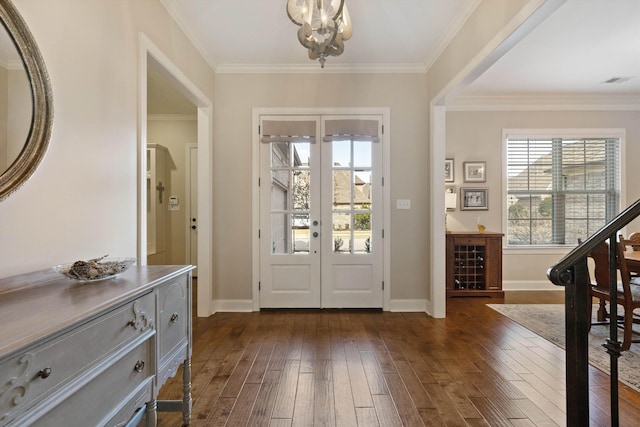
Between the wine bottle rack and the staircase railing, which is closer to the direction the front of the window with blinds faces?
the staircase railing

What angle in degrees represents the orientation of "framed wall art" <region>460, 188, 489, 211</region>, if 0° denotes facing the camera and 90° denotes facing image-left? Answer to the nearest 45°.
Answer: approximately 0°

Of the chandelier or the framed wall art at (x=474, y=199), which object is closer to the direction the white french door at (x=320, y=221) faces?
the chandelier

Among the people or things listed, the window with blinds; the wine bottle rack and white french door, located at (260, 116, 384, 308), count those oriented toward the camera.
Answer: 3

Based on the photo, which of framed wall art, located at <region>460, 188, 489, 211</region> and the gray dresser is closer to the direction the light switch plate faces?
the gray dresser

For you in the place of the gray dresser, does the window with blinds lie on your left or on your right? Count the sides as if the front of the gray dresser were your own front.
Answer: on your left

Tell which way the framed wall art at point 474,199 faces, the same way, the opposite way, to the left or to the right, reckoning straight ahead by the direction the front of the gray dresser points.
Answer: to the right

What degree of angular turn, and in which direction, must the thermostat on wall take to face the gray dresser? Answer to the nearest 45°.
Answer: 0° — it already faces it

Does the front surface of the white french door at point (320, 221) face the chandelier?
yes

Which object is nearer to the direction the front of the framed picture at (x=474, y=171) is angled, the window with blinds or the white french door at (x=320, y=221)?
the white french door

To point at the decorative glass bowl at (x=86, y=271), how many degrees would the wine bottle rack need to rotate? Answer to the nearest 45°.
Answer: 0° — it already faces it

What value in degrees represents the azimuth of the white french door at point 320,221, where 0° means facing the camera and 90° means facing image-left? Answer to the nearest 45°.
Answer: approximately 0°
